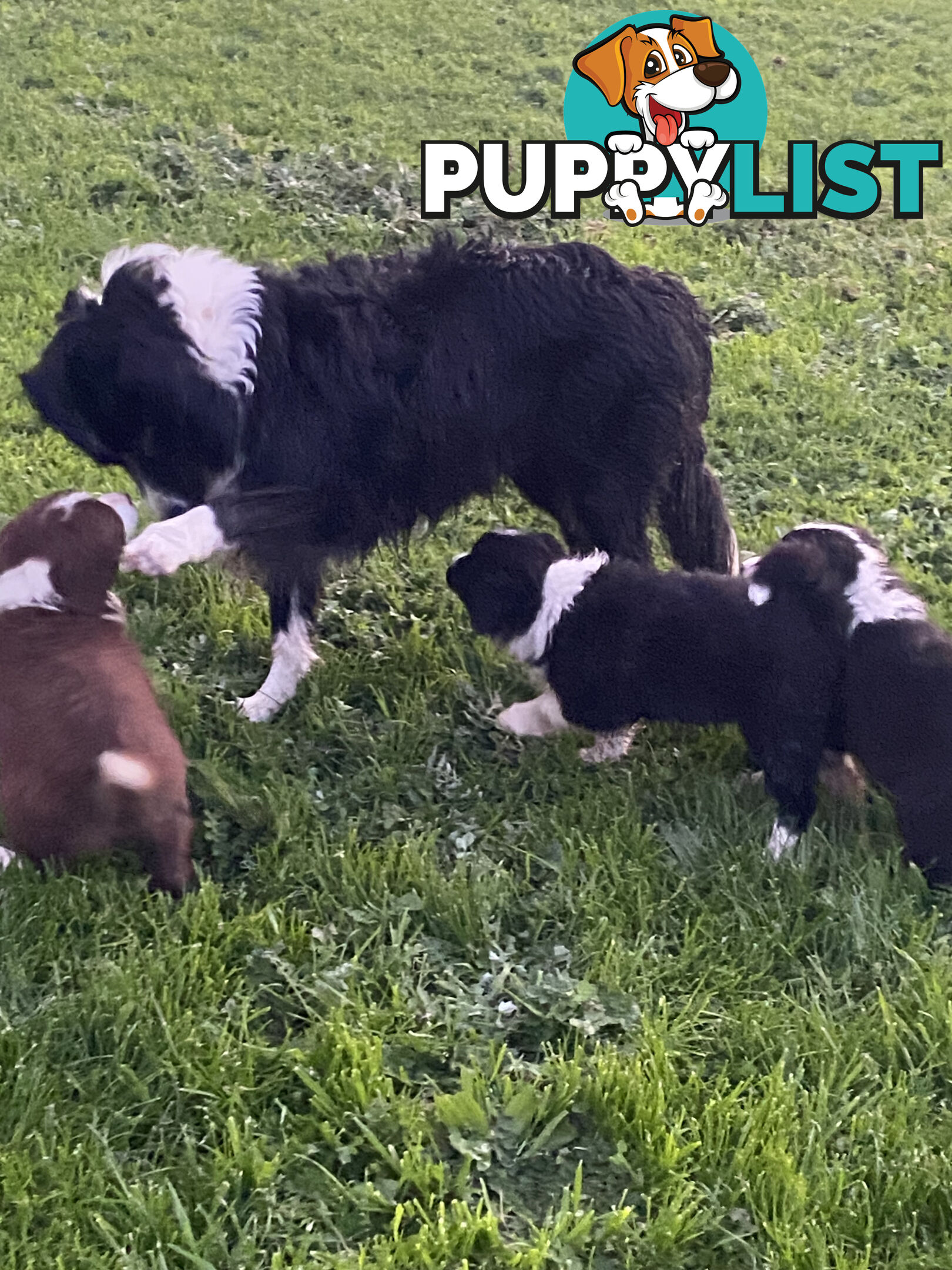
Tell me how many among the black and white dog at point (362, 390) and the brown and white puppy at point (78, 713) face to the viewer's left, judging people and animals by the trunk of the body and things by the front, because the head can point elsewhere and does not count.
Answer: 1

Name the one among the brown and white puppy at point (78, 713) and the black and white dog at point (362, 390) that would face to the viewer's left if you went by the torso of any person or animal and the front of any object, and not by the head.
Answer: the black and white dog

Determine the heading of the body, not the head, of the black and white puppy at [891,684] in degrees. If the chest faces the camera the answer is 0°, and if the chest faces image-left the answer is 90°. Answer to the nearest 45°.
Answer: approximately 135°

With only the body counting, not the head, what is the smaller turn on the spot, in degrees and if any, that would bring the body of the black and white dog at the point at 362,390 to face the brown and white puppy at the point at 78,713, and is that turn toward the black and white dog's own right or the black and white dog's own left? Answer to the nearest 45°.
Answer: approximately 45° to the black and white dog's own left

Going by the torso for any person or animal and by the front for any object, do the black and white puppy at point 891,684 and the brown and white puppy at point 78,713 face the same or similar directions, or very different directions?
same or similar directions

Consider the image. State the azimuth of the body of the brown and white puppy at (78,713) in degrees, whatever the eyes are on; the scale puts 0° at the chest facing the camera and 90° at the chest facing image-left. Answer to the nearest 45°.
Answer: approximately 180°

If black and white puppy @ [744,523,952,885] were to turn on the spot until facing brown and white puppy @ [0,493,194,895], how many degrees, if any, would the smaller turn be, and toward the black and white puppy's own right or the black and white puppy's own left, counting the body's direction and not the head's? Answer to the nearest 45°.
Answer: approximately 90° to the black and white puppy's own left

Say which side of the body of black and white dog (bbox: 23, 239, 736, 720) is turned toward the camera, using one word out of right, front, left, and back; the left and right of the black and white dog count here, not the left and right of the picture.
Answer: left
